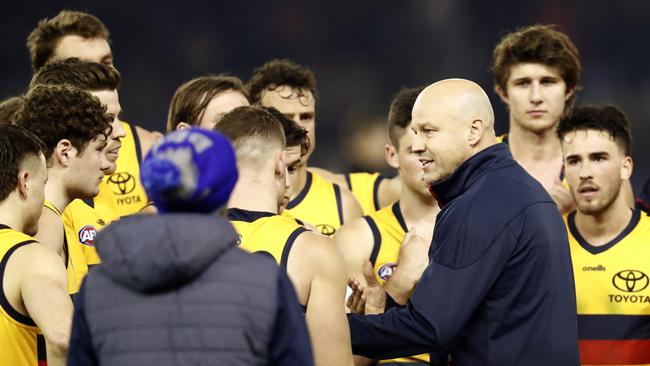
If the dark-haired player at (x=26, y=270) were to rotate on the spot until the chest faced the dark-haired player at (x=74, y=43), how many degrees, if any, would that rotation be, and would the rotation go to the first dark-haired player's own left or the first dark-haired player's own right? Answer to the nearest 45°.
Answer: approximately 45° to the first dark-haired player's own left

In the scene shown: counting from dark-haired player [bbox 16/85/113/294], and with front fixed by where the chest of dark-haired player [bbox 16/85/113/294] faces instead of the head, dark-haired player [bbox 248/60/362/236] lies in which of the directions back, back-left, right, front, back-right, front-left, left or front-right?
front-left

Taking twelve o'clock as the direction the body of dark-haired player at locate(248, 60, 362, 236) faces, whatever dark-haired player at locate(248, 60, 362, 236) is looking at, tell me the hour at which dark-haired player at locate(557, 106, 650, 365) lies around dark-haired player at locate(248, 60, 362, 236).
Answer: dark-haired player at locate(557, 106, 650, 365) is roughly at 10 o'clock from dark-haired player at locate(248, 60, 362, 236).

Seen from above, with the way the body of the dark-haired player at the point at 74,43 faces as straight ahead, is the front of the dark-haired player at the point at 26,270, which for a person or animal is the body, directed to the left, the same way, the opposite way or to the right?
to the left

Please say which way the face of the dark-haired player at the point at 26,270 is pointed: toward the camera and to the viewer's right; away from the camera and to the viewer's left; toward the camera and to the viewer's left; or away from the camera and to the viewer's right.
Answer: away from the camera and to the viewer's right

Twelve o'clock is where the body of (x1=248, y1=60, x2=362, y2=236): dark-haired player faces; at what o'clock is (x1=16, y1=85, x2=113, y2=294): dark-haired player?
(x1=16, y1=85, x2=113, y2=294): dark-haired player is roughly at 1 o'clock from (x1=248, y1=60, x2=362, y2=236): dark-haired player.

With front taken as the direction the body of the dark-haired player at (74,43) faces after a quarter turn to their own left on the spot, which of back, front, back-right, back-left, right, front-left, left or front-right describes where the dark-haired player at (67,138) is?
back-right

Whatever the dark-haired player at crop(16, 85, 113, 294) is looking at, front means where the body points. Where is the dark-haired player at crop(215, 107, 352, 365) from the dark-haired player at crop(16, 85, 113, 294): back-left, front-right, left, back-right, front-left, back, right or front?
front-right

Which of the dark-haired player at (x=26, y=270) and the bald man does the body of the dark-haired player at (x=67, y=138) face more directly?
the bald man

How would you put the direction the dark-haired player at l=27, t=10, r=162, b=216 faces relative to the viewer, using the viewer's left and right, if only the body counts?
facing the viewer and to the right of the viewer

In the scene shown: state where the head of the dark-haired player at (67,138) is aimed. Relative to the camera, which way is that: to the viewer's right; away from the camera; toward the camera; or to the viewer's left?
to the viewer's right

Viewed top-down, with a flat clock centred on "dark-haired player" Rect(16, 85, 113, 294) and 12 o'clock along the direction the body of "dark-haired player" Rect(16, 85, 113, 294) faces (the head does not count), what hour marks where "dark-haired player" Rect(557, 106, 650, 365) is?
"dark-haired player" Rect(557, 106, 650, 365) is roughly at 12 o'clock from "dark-haired player" Rect(16, 85, 113, 294).

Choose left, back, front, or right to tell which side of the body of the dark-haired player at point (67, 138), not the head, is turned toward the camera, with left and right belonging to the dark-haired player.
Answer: right
